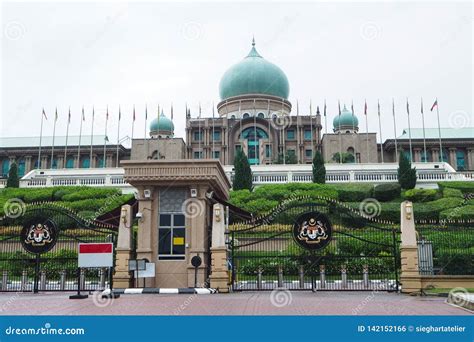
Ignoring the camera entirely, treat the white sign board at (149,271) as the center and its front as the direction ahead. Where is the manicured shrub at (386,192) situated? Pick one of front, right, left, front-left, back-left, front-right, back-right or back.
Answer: back-left

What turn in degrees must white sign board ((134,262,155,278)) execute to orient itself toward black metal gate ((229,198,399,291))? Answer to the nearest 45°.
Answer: approximately 135° to its left

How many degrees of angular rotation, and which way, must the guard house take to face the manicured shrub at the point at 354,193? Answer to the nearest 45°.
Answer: approximately 135° to its left

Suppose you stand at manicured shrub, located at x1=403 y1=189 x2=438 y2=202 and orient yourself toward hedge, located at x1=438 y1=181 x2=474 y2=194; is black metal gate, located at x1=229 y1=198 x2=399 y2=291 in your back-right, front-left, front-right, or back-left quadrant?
back-right

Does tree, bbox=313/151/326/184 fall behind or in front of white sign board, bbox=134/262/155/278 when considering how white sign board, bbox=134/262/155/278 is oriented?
behind

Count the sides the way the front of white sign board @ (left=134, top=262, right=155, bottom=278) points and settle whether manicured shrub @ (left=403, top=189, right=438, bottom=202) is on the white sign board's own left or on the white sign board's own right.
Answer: on the white sign board's own left

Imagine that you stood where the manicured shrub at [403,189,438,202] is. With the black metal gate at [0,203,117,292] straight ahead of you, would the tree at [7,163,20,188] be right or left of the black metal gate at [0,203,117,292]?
right

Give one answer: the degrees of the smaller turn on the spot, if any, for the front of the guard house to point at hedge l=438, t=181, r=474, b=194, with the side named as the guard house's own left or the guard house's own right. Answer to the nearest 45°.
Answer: approximately 135° to the guard house's own left

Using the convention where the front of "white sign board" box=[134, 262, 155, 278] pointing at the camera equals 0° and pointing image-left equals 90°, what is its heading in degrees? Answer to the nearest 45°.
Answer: approximately 0°

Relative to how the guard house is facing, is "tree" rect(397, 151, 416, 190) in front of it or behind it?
behind

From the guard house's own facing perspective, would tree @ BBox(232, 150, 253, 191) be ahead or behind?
behind
